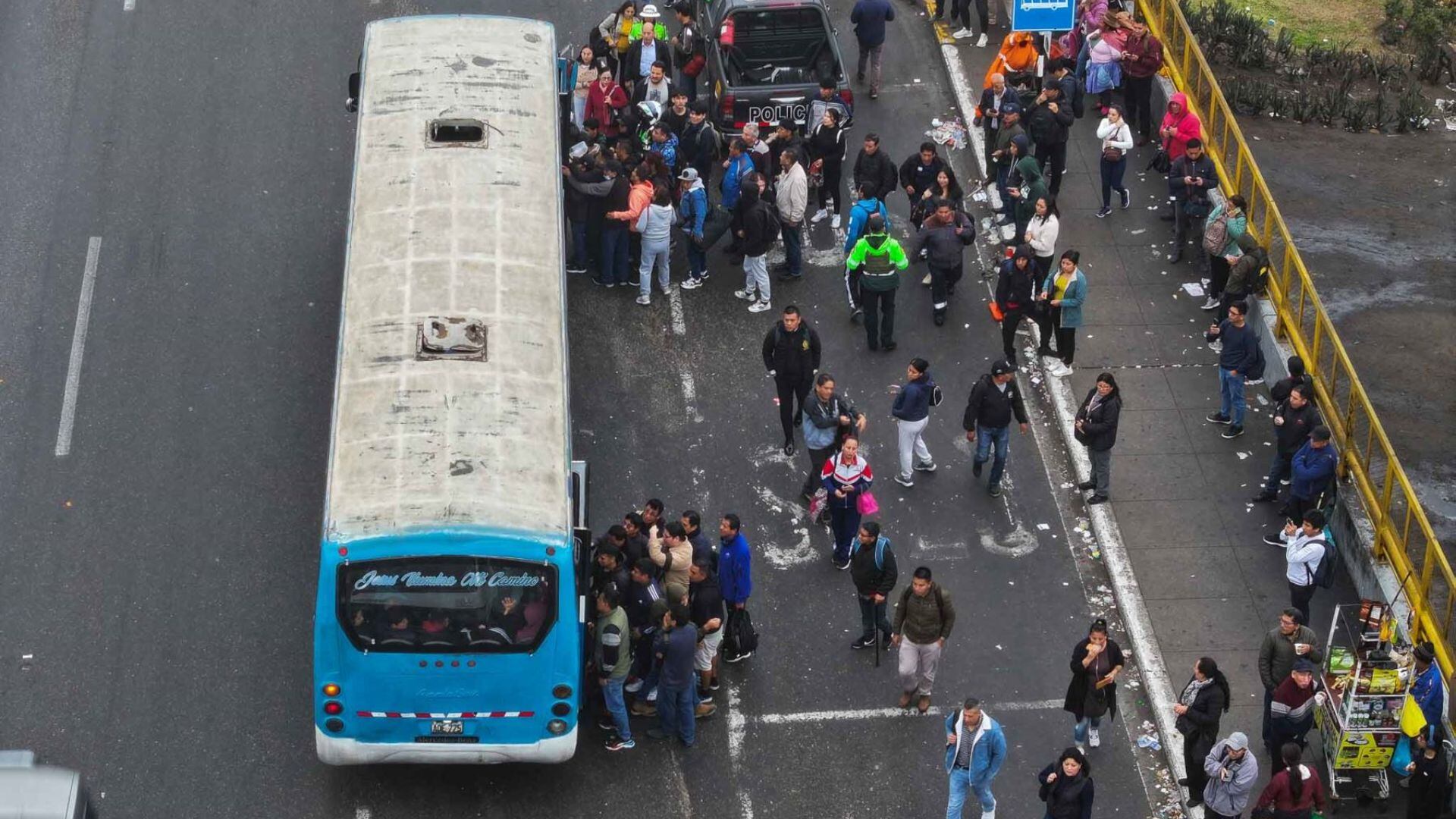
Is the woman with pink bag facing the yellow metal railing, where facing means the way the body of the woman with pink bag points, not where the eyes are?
no

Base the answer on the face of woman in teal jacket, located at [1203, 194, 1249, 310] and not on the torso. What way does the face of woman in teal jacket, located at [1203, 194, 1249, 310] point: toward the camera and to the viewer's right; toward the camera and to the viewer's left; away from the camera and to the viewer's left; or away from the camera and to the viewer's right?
toward the camera and to the viewer's left

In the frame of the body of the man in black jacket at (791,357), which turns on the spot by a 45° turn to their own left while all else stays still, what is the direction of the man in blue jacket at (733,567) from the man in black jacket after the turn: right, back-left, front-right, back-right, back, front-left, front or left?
front-right

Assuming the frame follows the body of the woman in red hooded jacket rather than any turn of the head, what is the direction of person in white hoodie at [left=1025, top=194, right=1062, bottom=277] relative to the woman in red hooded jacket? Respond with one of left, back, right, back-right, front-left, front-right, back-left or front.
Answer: front

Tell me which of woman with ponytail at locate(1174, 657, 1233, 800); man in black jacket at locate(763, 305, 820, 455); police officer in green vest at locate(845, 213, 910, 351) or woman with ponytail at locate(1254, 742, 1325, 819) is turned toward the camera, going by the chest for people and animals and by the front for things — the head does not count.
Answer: the man in black jacket

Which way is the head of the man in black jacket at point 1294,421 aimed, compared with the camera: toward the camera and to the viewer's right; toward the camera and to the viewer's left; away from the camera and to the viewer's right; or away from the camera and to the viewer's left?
toward the camera and to the viewer's left

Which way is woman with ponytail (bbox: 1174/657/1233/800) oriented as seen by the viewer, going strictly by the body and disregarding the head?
to the viewer's left

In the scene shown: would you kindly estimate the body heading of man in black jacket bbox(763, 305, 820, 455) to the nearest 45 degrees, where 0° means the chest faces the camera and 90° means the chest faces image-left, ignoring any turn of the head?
approximately 0°

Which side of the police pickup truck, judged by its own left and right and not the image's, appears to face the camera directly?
back

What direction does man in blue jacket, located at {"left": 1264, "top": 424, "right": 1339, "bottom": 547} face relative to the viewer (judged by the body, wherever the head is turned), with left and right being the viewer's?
facing the viewer and to the left of the viewer

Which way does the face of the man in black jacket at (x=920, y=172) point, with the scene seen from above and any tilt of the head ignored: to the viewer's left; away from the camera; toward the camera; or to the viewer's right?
toward the camera

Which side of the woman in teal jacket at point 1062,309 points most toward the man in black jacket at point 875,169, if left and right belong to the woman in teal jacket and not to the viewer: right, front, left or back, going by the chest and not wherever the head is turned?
right

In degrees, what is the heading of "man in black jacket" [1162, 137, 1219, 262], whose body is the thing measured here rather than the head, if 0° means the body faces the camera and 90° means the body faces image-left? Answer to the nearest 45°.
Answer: approximately 0°

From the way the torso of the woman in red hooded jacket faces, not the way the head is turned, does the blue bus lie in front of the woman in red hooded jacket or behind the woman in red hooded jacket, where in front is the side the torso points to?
in front
